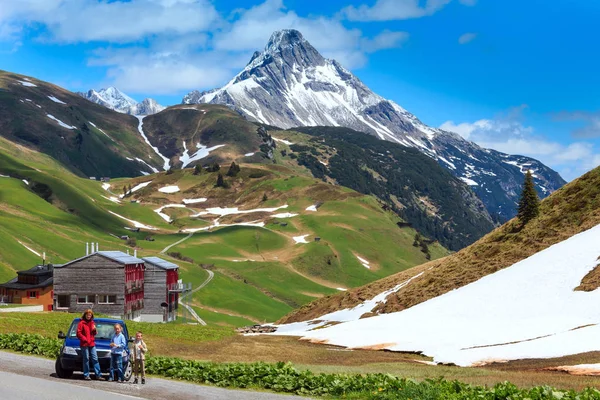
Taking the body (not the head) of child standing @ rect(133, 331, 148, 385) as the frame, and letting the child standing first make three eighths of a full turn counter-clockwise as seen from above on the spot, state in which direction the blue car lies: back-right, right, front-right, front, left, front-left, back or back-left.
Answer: left

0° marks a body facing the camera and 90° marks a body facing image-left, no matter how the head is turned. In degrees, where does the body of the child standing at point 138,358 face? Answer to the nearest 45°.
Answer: approximately 0°

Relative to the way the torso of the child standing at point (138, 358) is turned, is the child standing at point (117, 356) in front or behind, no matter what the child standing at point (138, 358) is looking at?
behind

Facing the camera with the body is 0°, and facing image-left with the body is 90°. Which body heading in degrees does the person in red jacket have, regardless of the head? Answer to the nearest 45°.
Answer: approximately 0°
